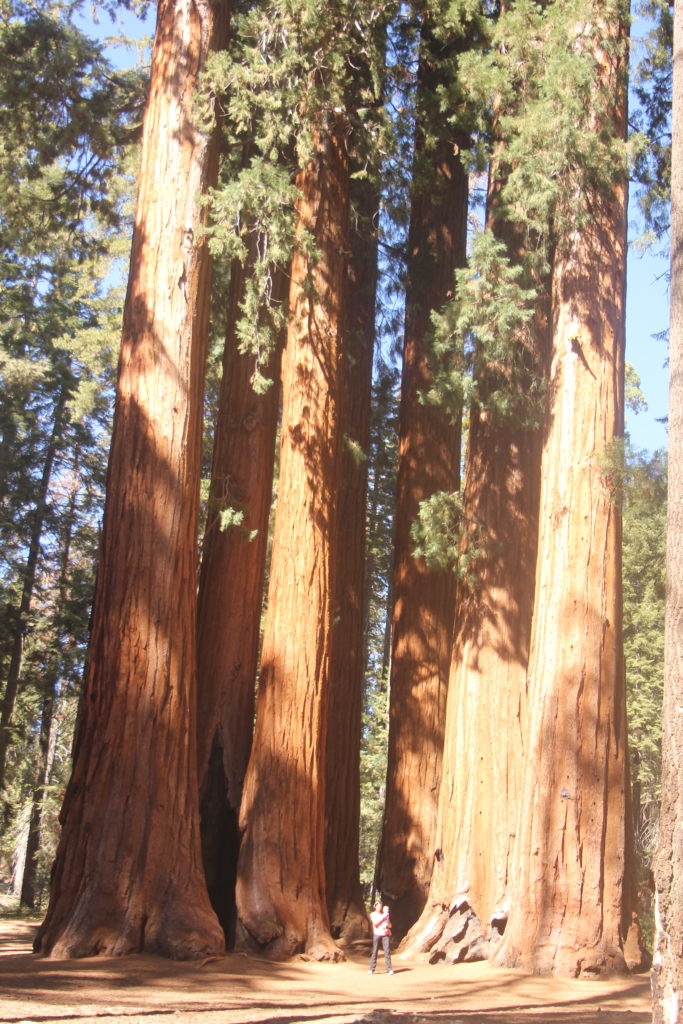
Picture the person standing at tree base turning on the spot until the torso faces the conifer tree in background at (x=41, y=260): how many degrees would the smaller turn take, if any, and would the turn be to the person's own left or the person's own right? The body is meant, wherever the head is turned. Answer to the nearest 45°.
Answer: approximately 135° to the person's own right

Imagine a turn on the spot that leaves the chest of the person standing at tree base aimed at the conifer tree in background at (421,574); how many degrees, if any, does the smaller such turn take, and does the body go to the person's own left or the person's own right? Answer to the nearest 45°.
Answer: approximately 180°

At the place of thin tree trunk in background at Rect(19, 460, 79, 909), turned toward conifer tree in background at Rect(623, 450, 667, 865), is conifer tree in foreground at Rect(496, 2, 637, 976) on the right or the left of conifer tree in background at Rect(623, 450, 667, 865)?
right

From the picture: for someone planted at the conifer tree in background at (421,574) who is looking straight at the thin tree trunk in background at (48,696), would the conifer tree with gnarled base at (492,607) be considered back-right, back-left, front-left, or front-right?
back-left

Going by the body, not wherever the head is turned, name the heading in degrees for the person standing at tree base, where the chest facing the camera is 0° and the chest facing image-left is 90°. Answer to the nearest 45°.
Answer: approximately 0°
